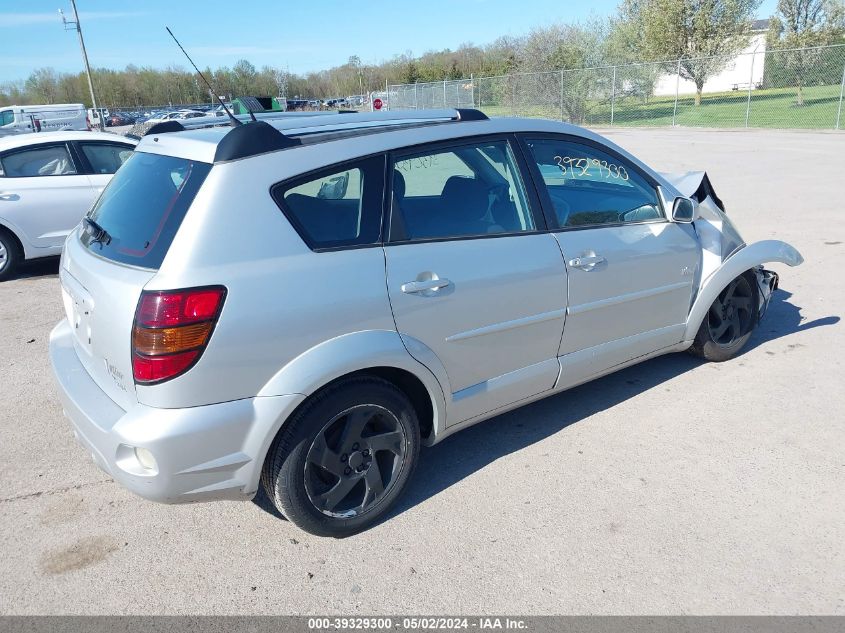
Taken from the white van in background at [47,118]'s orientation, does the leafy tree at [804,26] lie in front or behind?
behind

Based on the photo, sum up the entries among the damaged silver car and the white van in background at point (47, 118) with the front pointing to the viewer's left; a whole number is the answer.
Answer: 1

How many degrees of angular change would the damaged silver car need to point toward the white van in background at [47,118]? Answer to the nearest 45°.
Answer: approximately 90° to its left

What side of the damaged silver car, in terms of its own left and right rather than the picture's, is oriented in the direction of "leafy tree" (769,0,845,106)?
front

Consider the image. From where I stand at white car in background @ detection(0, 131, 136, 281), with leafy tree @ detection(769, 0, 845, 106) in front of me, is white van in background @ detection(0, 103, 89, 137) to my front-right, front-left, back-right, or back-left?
front-left

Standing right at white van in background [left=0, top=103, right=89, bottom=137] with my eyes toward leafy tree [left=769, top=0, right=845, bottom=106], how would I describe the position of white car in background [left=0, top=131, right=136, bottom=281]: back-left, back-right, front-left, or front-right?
front-right

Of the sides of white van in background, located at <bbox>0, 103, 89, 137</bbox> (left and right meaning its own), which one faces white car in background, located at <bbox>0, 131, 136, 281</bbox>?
left

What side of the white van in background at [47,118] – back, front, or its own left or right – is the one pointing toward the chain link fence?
back

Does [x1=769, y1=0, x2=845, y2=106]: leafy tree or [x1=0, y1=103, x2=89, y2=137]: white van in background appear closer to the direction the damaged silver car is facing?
the leafy tree

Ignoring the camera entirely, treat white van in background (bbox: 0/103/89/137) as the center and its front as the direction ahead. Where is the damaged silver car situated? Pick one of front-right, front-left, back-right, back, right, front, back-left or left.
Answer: left

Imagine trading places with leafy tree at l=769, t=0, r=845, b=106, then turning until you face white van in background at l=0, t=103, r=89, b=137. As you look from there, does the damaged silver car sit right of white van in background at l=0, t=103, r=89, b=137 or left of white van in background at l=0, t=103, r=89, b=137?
left

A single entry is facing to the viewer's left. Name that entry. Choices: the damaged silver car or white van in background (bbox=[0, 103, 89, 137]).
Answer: the white van in background

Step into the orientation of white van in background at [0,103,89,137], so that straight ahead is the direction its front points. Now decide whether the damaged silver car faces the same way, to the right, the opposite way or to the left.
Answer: the opposite way

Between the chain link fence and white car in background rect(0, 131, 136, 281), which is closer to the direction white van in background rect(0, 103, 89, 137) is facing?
the white car in background

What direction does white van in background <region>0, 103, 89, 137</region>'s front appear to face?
to the viewer's left

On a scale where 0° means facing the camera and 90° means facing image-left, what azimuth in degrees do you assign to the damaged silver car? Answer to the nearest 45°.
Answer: approximately 225°

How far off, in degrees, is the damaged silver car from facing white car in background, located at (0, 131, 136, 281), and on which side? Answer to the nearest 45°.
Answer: approximately 90° to its left
